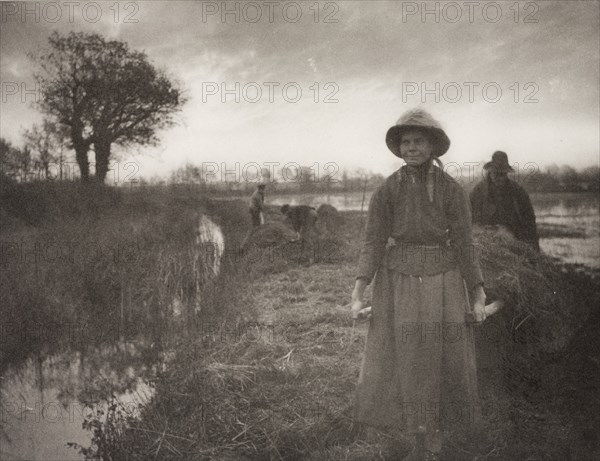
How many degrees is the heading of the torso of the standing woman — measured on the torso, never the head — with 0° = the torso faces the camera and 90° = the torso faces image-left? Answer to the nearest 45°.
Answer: approximately 0°

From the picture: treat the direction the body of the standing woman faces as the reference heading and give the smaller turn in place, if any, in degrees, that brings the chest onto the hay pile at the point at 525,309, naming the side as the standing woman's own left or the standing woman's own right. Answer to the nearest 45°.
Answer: approximately 135° to the standing woman's own left
